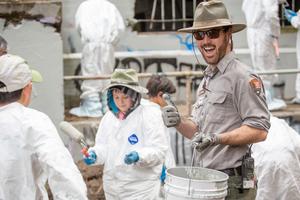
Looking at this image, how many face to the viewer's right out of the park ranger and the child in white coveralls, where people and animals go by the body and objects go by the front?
0

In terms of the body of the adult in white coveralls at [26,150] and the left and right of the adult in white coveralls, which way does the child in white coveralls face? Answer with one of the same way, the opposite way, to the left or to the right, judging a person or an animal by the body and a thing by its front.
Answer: the opposite way

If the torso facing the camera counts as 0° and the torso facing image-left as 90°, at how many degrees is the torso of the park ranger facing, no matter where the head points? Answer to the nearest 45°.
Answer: approximately 45°

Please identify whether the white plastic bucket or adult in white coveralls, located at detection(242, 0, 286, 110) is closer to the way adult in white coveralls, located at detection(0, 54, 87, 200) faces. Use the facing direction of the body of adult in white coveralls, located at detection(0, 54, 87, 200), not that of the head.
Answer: the adult in white coveralls

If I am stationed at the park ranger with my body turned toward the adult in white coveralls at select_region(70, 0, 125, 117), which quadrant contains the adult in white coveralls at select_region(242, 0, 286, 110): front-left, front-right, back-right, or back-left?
front-right

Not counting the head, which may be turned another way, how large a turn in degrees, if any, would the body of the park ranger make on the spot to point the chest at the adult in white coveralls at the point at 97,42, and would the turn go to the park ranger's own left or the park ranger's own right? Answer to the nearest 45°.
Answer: approximately 135° to the park ranger's own right

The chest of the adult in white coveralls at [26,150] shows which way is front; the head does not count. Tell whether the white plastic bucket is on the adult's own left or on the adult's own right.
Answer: on the adult's own right

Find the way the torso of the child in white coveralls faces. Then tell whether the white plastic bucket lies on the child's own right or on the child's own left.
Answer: on the child's own left

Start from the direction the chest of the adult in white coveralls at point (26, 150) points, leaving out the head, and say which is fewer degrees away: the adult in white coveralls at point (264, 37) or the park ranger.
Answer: the adult in white coveralls

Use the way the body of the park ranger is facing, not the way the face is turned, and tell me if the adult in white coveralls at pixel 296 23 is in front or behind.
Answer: behind

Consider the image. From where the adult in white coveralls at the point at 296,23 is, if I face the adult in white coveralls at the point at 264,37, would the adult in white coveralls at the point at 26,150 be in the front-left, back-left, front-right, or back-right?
front-left
